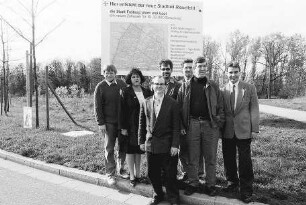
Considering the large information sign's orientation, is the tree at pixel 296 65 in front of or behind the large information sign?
behind

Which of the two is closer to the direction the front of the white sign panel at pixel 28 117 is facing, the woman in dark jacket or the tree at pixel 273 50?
the woman in dark jacket

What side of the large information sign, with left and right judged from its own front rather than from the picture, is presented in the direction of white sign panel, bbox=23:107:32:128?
right

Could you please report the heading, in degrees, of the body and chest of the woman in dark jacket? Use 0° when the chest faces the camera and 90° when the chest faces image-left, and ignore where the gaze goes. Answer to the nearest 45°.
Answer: approximately 0°

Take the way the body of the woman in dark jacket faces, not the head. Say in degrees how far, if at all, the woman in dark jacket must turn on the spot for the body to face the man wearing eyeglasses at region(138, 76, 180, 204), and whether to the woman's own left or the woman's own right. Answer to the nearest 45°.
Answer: approximately 45° to the woman's own left

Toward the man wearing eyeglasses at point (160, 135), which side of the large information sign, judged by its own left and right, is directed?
front

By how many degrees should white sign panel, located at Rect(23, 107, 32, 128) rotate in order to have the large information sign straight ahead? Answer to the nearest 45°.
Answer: approximately 45° to its left

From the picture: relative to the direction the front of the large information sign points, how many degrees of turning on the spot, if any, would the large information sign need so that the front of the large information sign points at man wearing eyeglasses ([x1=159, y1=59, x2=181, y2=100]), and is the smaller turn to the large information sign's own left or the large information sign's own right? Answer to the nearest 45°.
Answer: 0° — it already faces them

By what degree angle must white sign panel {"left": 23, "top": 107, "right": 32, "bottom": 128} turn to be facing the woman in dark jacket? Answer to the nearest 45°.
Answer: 0° — it already faces them
